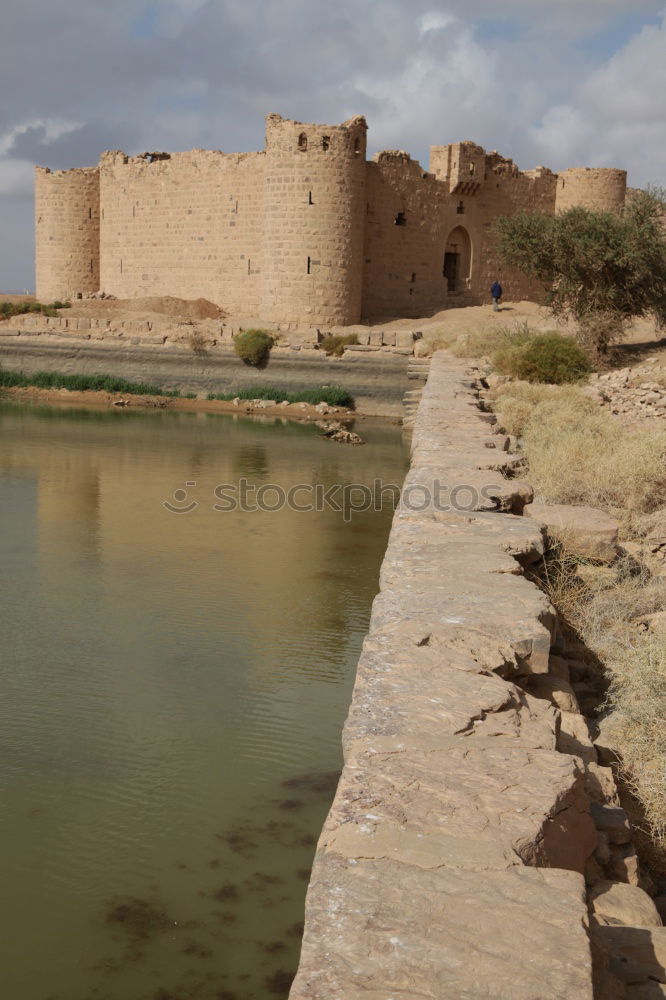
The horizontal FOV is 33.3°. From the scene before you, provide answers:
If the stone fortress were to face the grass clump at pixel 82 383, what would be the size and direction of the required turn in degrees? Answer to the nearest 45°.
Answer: approximately 90° to its right

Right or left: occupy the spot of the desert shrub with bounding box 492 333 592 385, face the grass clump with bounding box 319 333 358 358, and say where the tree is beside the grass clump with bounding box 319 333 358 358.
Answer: right

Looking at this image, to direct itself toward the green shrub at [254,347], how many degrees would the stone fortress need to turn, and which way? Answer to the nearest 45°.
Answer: approximately 45° to its right

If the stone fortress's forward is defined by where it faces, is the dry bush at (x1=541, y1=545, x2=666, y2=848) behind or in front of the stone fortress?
in front

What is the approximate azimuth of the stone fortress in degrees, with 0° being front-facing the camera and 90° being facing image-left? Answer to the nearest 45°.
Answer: approximately 315°

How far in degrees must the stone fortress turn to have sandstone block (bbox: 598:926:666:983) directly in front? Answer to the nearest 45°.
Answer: approximately 45° to its right

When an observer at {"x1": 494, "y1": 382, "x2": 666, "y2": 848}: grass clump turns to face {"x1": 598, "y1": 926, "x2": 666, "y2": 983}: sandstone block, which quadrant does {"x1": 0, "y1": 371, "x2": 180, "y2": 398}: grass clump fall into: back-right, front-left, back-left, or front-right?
back-right

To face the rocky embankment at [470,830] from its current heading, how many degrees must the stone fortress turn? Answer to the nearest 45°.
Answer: approximately 45° to its right

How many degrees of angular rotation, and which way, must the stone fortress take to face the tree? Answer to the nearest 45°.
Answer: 0° — it already faces it
